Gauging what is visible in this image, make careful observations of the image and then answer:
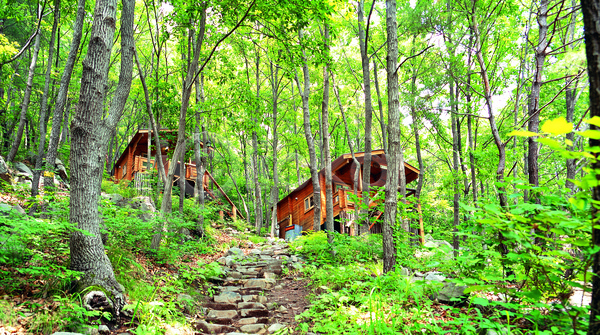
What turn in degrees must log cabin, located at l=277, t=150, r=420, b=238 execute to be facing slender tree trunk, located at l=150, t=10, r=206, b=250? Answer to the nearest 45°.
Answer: approximately 45° to its right

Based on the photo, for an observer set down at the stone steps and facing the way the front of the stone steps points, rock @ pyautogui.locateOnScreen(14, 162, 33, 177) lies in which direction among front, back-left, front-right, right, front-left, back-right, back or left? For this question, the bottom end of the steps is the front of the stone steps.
back-right

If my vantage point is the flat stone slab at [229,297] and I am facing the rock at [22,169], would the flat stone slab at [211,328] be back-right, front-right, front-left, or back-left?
back-left

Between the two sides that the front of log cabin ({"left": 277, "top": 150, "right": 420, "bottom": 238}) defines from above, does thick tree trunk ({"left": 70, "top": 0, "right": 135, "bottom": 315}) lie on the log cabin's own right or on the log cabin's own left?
on the log cabin's own right

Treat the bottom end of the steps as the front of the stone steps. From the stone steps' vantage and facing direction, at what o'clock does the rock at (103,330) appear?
The rock is roughly at 1 o'clock from the stone steps.

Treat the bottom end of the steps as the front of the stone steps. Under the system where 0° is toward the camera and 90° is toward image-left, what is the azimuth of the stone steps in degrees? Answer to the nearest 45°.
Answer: approximately 0°

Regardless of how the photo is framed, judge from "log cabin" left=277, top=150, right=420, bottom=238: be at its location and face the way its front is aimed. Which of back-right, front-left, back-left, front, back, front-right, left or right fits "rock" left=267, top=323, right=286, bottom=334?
front-right

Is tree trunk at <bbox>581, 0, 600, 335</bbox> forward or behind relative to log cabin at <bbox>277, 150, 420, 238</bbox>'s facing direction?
forward
